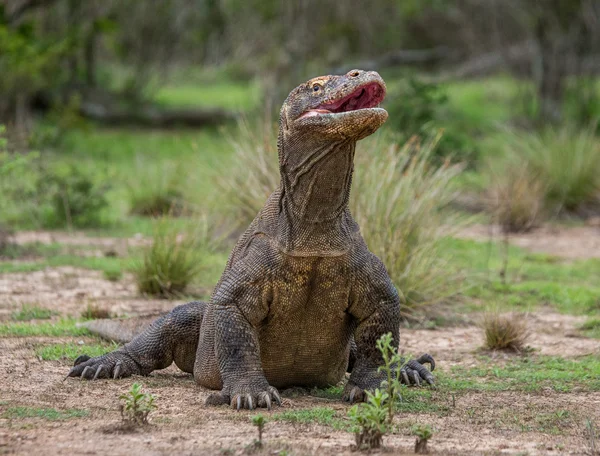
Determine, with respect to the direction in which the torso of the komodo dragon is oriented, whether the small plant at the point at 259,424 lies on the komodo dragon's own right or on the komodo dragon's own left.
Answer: on the komodo dragon's own right

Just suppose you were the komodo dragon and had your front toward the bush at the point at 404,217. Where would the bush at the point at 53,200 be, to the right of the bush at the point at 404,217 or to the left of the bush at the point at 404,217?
left

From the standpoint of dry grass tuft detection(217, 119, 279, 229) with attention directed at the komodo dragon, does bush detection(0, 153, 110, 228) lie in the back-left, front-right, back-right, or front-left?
back-right

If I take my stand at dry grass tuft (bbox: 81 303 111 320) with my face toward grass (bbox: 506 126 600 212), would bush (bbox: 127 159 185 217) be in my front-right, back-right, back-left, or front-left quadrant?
front-left

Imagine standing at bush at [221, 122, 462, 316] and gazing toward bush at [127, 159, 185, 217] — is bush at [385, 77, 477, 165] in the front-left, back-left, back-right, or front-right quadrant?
front-right

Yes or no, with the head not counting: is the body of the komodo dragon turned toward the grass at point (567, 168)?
no

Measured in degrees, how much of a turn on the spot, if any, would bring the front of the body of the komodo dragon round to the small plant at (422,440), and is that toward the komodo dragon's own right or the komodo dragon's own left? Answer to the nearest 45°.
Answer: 0° — it already faces it

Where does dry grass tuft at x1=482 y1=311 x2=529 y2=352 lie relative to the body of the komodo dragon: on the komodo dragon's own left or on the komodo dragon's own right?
on the komodo dragon's own left

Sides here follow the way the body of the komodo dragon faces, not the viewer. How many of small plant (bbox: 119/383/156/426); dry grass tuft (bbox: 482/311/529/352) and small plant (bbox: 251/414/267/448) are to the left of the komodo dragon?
1

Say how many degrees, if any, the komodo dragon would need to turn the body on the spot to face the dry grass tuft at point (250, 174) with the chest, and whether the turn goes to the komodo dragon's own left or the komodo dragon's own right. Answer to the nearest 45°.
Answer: approximately 135° to the komodo dragon's own left

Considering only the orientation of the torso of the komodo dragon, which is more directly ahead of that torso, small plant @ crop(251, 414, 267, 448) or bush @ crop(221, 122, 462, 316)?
the small plant

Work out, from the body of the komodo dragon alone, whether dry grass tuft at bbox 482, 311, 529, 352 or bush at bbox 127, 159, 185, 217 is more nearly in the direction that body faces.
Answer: the dry grass tuft

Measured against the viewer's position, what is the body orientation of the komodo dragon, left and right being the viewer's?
facing the viewer and to the right of the viewer
